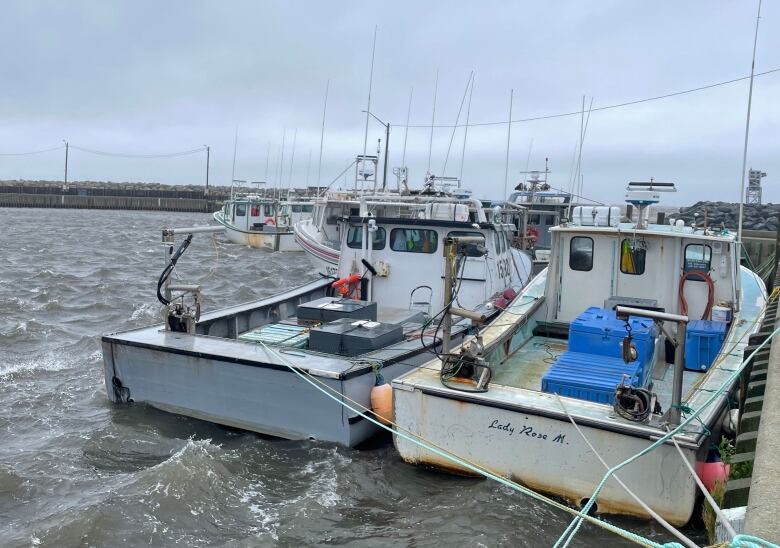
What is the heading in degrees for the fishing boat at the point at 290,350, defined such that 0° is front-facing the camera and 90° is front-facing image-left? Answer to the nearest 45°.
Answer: approximately 225°

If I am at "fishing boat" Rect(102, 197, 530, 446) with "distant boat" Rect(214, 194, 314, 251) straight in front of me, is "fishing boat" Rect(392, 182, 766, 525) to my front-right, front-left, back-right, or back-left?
back-right

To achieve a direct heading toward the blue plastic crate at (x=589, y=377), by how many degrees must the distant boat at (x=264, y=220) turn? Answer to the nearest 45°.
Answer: approximately 135° to its left

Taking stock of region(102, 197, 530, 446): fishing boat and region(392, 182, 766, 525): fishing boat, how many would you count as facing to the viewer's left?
0

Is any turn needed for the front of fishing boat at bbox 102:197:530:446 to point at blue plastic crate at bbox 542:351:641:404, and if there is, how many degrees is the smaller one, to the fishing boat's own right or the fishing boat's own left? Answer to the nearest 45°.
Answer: approximately 90° to the fishing boat's own right

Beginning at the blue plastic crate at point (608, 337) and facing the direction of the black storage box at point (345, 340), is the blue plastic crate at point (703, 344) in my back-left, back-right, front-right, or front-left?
back-right

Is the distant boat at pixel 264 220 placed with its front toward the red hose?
no

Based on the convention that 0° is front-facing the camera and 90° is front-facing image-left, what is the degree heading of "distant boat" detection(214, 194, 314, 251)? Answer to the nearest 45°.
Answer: approximately 135°

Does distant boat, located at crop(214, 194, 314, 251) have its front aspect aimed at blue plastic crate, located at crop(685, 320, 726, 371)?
no

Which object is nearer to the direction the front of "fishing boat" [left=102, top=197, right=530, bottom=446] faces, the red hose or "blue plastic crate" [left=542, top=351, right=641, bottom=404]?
the red hose

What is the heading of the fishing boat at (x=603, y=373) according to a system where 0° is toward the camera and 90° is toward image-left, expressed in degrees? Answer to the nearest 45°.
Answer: approximately 225°

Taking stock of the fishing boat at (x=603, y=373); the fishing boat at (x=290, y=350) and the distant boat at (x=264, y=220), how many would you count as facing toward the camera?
0

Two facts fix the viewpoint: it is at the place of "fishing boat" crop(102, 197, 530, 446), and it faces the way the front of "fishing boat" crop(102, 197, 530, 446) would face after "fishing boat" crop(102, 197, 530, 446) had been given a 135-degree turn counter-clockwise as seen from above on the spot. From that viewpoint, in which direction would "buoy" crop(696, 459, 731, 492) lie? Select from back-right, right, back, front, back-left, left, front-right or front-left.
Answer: back-left

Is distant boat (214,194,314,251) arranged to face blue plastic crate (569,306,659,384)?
no

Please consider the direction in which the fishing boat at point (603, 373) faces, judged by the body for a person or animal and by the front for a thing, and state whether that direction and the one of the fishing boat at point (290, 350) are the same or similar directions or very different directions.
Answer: same or similar directions
